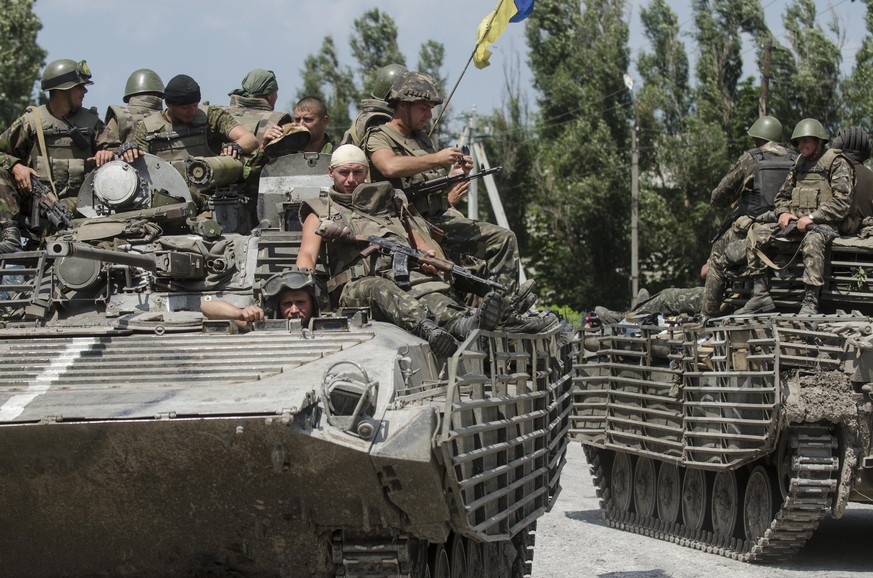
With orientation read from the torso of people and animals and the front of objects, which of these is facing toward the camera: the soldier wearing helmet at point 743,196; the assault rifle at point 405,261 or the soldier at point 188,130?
the soldier

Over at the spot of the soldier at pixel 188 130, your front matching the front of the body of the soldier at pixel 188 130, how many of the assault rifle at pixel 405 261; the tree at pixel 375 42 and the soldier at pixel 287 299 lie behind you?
1

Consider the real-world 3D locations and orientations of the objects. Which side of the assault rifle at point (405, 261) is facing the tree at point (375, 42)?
left

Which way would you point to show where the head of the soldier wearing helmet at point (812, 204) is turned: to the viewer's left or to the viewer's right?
to the viewer's left

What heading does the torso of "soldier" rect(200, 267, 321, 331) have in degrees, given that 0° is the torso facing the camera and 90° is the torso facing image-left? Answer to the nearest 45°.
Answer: approximately 0°

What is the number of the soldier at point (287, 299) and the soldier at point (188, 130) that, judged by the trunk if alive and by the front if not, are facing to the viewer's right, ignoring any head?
0

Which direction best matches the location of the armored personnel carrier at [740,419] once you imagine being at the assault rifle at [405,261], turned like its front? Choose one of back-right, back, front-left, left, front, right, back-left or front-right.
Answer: front-left

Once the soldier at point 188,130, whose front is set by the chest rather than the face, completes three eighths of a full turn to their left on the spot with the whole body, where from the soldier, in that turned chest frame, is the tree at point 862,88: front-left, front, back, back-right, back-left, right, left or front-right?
front

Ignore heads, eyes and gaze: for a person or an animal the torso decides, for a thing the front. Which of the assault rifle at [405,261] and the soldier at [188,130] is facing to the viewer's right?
the assault rifle

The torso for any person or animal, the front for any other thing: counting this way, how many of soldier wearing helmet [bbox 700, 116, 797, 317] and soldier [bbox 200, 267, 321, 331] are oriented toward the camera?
1

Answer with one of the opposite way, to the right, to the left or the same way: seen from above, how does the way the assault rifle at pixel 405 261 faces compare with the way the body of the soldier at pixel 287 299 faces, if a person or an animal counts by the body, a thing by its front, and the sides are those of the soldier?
to the left

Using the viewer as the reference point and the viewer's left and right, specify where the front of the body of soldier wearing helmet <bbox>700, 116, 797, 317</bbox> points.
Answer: facing away from the viewer and to the left of the viewer

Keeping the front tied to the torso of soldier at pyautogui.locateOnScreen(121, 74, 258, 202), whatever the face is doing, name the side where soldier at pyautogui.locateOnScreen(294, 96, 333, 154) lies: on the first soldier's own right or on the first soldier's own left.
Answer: on the first soldier's own left

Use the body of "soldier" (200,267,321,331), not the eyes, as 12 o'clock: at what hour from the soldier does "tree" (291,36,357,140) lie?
The tree is roughly at 6 o'clock from the soldier.

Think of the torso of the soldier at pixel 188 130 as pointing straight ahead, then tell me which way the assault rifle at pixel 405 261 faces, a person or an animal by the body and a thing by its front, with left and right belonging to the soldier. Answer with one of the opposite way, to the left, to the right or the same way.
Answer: to the left

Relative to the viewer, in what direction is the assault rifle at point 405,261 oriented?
to the viewer's right

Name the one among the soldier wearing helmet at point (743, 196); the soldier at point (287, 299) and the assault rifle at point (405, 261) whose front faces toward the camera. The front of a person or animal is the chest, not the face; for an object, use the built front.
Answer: the soldier
